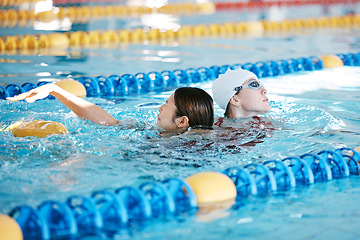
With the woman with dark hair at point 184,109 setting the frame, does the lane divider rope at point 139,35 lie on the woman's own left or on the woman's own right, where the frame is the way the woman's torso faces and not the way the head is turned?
on the woman's own right

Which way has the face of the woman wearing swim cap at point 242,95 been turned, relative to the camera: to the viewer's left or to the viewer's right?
to the viewer's right

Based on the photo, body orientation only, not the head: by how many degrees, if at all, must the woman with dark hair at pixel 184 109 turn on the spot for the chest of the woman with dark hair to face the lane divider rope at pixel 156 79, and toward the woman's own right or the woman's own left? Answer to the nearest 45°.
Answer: approximately 90° to the woman's own right

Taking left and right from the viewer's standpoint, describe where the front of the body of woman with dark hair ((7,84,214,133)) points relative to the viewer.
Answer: facing to the left of the viewer

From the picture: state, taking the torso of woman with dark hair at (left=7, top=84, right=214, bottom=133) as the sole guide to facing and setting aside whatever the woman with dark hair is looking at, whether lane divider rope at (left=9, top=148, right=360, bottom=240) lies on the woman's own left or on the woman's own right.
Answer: on the woman's own left

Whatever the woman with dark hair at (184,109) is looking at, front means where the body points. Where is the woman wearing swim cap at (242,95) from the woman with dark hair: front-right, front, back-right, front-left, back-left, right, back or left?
back-right

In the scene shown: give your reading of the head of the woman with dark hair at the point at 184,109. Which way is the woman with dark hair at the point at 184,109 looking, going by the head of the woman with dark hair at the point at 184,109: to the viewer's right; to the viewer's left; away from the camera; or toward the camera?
to the viewer's left
